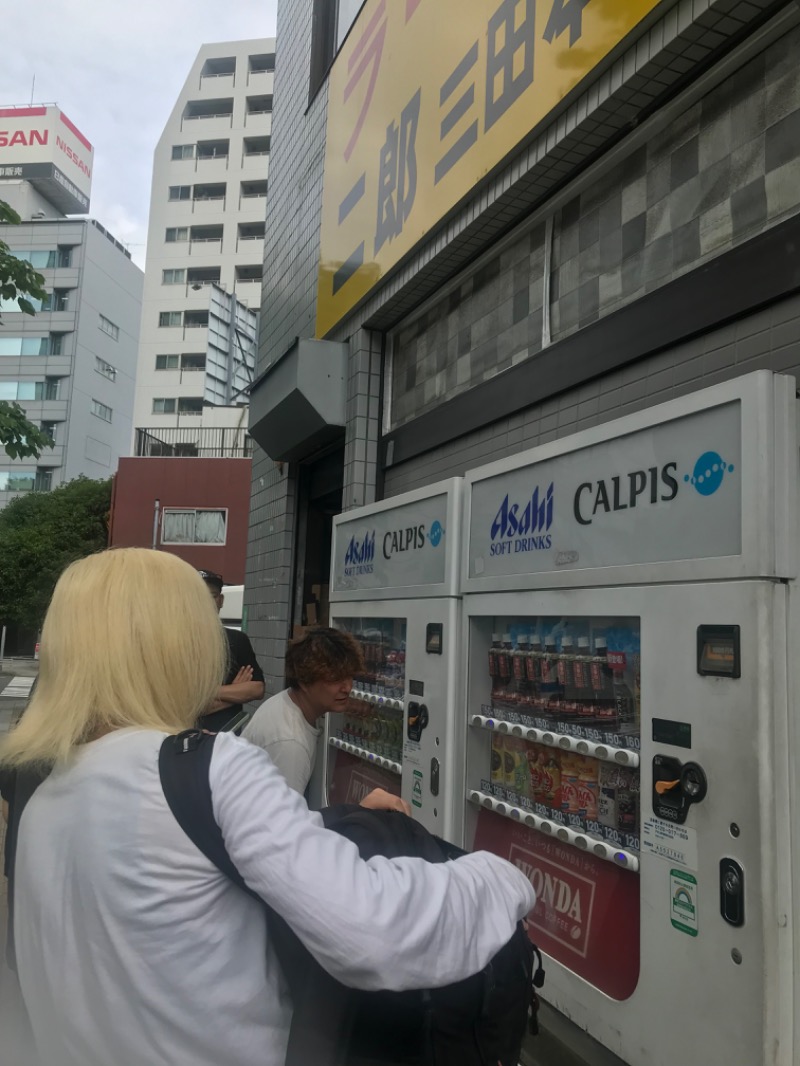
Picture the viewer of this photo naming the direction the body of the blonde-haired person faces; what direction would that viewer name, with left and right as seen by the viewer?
facing away from the viewer and to the right of the viewer

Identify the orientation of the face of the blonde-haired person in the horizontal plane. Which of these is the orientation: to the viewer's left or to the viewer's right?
to the viewer's right

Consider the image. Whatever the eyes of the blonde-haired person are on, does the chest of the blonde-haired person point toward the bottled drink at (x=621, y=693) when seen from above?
yes

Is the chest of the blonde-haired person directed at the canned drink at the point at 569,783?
yes

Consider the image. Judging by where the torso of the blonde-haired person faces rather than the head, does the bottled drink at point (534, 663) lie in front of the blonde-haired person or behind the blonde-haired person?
in front

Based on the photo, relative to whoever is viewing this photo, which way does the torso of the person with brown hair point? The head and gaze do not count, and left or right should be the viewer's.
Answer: facing to the right of the viewer

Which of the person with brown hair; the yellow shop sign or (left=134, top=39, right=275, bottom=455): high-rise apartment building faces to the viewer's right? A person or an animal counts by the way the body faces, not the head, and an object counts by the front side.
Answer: the person with brown hair

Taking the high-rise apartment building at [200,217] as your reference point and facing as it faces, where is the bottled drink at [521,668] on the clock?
The bottled drink is roughly at 12 o'clock from the high-rise apartment building.

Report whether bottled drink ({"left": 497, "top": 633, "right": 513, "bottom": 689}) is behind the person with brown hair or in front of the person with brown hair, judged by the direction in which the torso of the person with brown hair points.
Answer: in front

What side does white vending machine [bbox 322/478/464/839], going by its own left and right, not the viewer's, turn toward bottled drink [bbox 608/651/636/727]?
left

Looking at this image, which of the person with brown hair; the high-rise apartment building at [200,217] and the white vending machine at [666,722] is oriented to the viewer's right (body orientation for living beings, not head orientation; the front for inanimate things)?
the person with brown hair

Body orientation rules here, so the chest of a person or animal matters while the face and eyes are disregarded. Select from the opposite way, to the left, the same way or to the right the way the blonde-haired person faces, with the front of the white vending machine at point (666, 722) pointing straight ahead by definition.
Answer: the opposite way

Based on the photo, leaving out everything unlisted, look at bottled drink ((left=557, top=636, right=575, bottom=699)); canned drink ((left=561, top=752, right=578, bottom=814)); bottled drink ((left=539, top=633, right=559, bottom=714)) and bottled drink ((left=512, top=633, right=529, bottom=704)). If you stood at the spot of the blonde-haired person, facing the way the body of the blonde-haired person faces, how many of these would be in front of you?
4

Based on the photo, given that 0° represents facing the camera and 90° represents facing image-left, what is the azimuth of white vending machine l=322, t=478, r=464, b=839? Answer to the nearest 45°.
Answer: approximately 45°

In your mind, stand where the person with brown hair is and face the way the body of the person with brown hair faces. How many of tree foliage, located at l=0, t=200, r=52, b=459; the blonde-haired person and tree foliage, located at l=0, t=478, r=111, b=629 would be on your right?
1

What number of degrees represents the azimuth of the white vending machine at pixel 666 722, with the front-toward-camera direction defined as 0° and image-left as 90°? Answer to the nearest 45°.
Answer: approximately 45°

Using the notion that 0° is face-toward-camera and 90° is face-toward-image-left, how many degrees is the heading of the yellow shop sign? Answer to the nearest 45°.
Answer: approximately 45°
